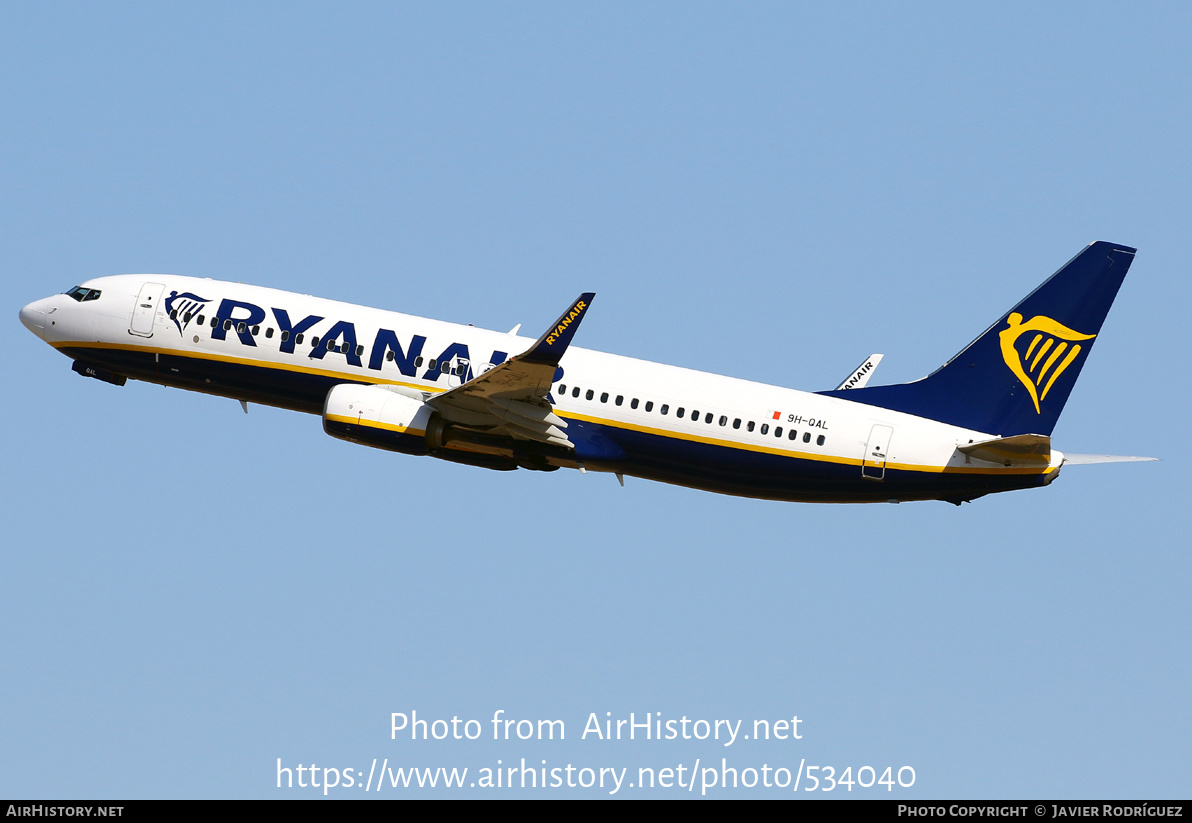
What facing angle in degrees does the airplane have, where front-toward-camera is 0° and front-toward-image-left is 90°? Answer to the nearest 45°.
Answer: approximately 90°
